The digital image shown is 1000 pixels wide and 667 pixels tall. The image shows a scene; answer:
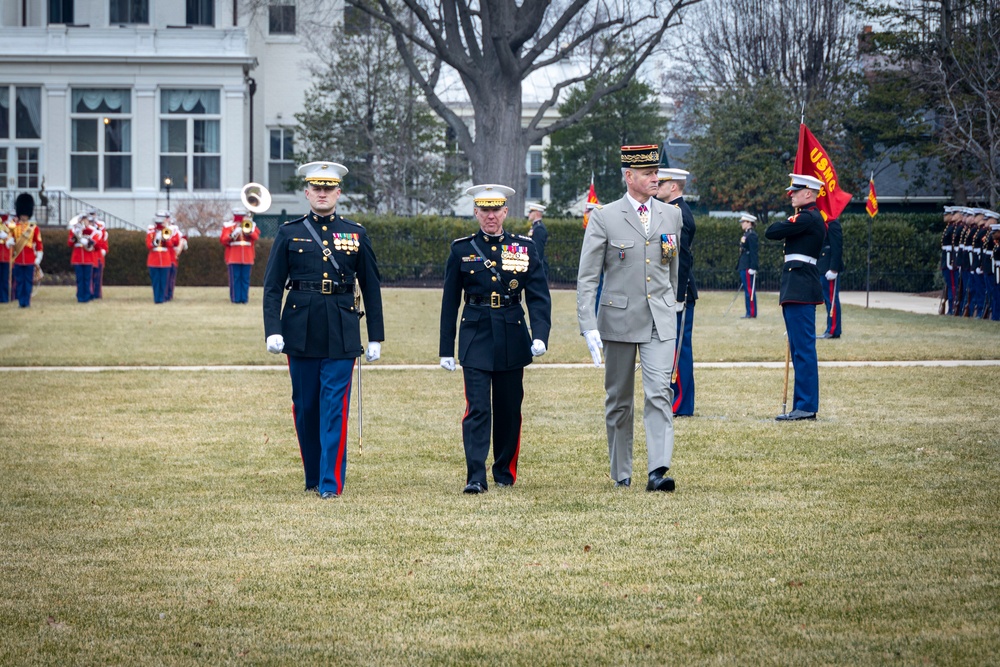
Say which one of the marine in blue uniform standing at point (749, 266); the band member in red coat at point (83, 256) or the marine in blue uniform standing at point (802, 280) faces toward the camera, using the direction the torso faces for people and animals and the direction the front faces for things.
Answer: the band member in red coat

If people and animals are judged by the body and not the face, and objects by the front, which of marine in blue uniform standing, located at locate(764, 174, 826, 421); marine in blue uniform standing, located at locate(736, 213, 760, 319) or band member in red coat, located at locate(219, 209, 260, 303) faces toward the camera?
the band member in red coat

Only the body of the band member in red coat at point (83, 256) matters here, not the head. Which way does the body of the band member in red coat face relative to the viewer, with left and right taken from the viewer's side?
facing the viewer

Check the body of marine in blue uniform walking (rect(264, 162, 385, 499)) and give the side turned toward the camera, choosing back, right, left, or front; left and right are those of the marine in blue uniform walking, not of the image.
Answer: front

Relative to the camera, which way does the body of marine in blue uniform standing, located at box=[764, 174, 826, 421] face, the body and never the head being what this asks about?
to the viewer's left

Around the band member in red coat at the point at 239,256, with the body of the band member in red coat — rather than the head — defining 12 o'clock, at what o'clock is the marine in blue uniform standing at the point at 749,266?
The marine in blue uniform standing is roughly at 10 o'clock from the band member in red coat.

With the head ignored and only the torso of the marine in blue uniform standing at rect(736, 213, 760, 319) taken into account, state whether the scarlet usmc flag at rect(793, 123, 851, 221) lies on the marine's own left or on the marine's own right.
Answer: on the marine's own left

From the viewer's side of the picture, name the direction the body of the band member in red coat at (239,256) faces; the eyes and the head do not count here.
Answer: toward the camera

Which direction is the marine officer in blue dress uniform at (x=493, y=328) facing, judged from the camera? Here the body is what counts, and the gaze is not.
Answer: toward the camera
